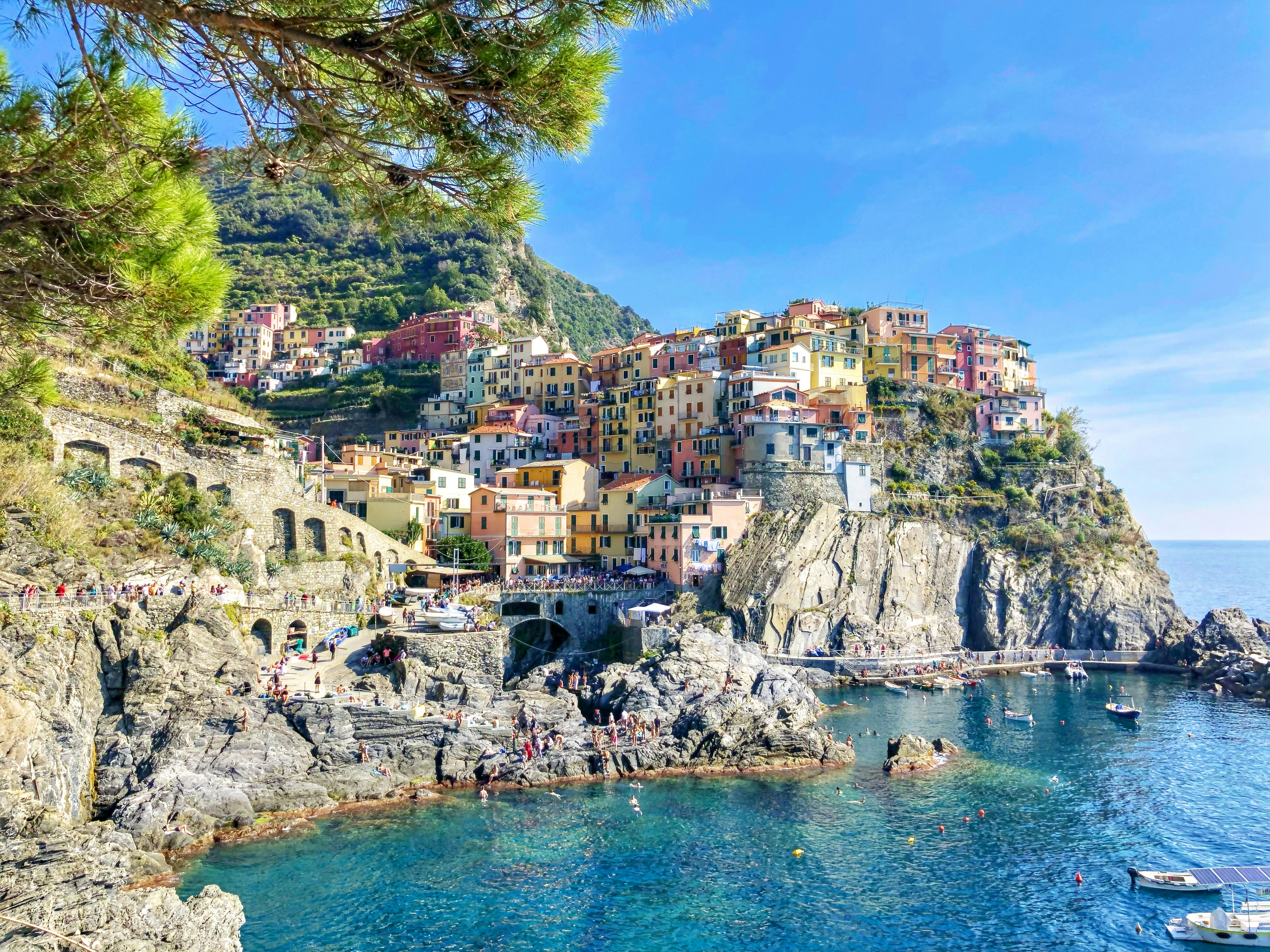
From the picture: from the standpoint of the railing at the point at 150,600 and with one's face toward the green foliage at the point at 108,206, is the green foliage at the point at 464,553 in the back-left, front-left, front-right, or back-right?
back-left

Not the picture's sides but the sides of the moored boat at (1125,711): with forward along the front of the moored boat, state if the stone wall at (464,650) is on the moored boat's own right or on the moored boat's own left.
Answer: on the moored boat's own right

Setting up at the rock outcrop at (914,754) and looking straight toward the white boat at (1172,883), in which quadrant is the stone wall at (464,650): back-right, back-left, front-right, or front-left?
back-right

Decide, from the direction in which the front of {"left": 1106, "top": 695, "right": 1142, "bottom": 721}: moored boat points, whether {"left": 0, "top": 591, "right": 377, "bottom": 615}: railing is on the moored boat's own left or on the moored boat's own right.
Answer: on the moored boat's own right

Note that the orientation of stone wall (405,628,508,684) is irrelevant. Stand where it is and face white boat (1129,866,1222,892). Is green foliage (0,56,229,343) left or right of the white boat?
right
